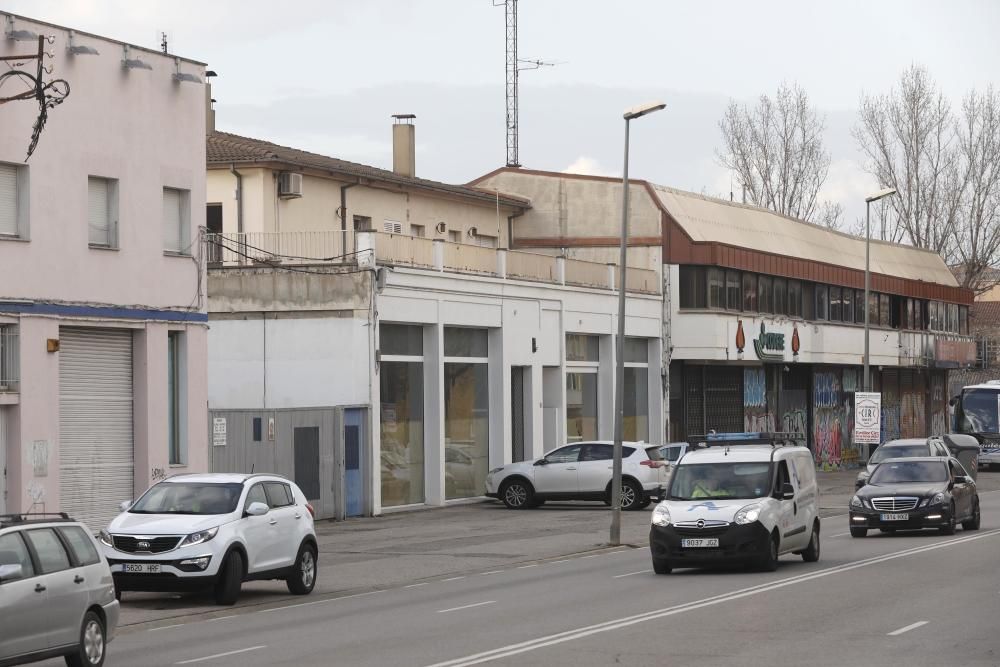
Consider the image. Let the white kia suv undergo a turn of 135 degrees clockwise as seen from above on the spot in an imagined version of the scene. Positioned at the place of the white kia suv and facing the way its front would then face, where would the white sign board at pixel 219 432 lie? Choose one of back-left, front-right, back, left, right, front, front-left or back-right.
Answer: front

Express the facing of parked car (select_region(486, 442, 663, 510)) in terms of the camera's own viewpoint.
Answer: facing to the left of the viewer

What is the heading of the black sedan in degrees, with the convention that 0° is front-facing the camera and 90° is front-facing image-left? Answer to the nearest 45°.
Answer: approximately 45°

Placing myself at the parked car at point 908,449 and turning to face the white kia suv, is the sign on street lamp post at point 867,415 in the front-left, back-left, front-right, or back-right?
back-right

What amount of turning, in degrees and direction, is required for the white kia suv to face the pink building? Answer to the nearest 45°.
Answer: approximately 135° to its right

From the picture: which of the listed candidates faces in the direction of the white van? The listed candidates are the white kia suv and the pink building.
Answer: the pink building

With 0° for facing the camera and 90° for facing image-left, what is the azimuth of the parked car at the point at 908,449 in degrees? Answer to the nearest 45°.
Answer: approximately 45°

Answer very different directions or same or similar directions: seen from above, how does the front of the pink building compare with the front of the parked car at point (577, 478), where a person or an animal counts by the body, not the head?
very different directions

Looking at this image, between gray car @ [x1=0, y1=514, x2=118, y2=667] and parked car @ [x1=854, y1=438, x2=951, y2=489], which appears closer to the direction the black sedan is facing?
the gray car

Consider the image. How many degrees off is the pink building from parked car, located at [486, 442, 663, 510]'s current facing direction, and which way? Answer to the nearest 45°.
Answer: approximately 45° to its left

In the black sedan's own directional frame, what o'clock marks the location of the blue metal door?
The blue metal door is roughly at 2 o'clock from the black sedan.

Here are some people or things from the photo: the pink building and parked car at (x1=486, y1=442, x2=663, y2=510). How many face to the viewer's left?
1
